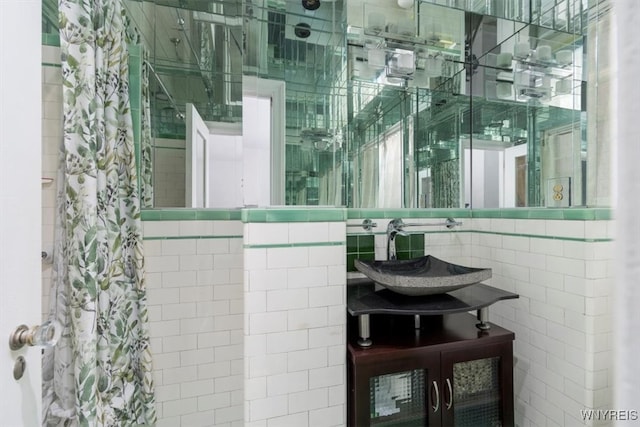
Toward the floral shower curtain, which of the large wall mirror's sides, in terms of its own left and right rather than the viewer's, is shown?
right

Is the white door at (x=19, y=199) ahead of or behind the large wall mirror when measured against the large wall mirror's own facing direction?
ahead

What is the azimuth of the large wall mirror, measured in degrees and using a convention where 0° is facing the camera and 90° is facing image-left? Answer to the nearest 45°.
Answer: approximately 0°
